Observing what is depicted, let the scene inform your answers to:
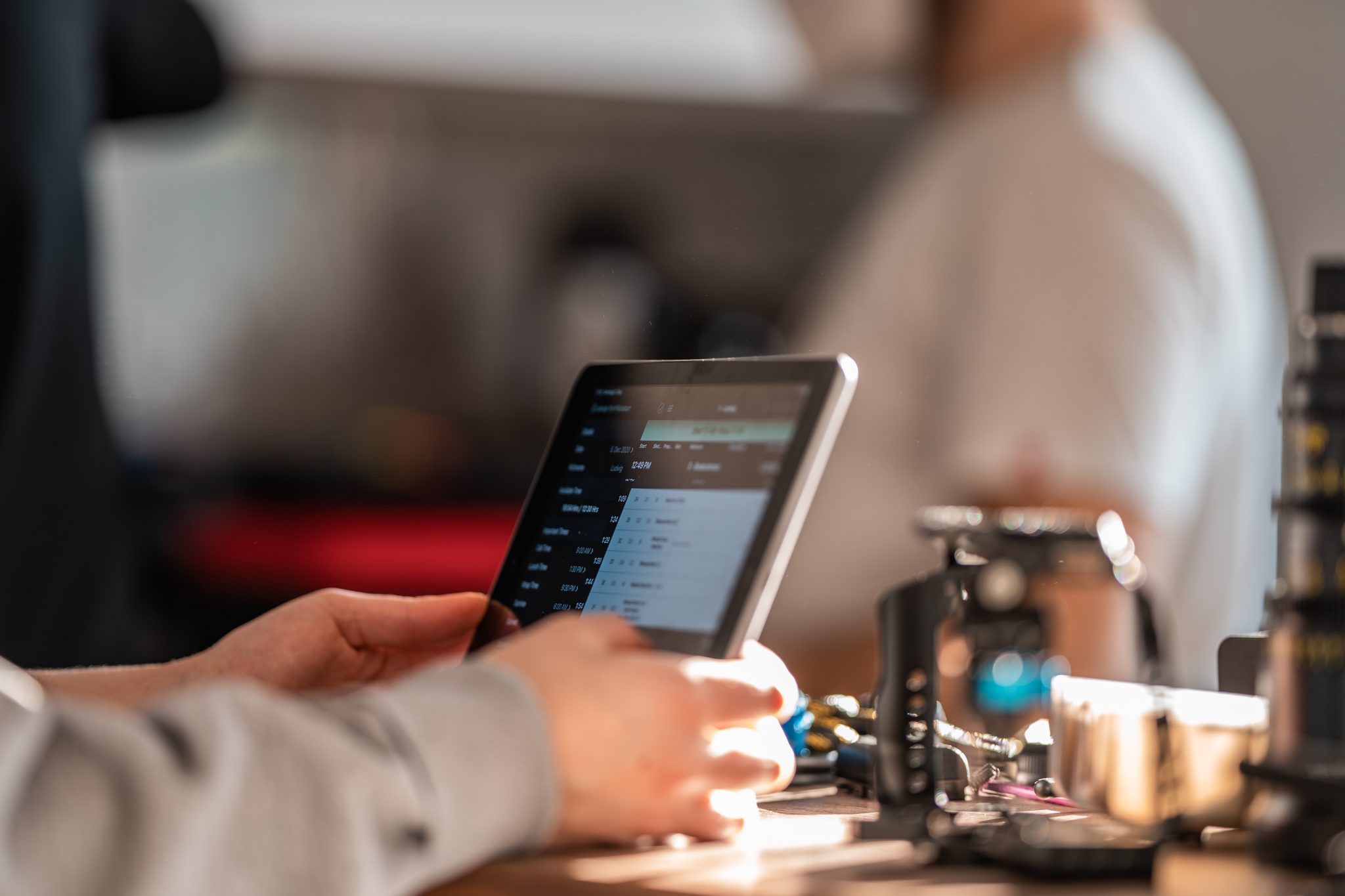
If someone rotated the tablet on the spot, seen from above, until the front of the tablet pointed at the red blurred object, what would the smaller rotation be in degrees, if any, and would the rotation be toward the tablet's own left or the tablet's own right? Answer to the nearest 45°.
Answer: approximately 135° to the tablet's own right

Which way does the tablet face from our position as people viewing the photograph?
facing the viewer and to the left of the viewer

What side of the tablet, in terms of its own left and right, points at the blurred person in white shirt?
back
